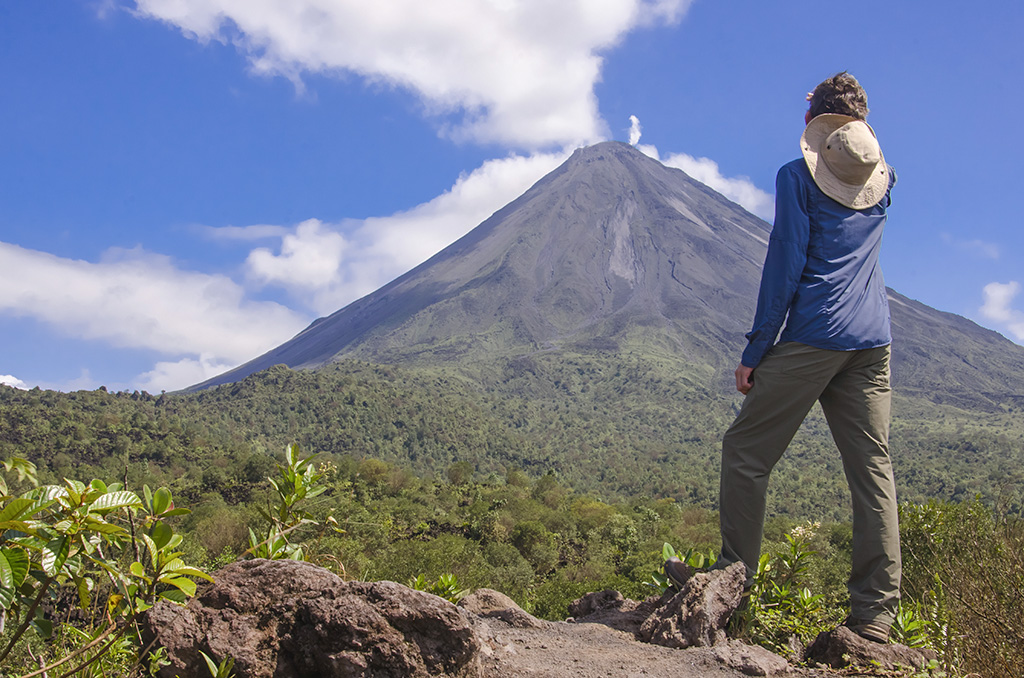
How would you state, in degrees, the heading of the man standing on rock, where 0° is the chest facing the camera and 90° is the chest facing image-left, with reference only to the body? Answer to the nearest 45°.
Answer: approximately 135°

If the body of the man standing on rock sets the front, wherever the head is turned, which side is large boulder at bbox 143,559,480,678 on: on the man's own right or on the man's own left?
on the man's own left
